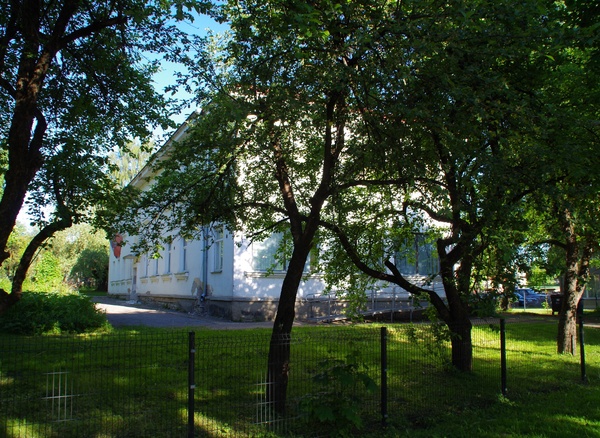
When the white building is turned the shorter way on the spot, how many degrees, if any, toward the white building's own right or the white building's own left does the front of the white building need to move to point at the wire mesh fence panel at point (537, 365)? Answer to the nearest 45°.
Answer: approximately 90° to the white building's own left

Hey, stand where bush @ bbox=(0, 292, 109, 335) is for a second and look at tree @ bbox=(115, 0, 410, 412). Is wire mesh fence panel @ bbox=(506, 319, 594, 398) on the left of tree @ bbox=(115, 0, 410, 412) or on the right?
left

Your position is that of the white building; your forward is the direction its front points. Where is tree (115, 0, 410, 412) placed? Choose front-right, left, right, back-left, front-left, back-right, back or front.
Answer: front-left

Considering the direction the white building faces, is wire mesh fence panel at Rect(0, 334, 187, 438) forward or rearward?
forward

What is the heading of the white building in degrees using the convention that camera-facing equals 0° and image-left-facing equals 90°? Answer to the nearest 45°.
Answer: approximately 45°

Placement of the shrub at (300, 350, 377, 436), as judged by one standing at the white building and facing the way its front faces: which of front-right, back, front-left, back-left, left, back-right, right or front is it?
front-left

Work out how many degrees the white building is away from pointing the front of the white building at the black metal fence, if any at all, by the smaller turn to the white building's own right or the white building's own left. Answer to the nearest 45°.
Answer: approximately 45° to the white building's own left

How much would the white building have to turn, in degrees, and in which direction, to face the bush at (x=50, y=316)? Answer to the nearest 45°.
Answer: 0° — it already faces it

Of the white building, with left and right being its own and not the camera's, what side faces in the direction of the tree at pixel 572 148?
left

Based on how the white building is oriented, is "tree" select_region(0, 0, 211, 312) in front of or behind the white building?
in front

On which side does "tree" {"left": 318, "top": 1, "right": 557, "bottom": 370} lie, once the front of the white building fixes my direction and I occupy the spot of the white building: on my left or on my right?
on my left
